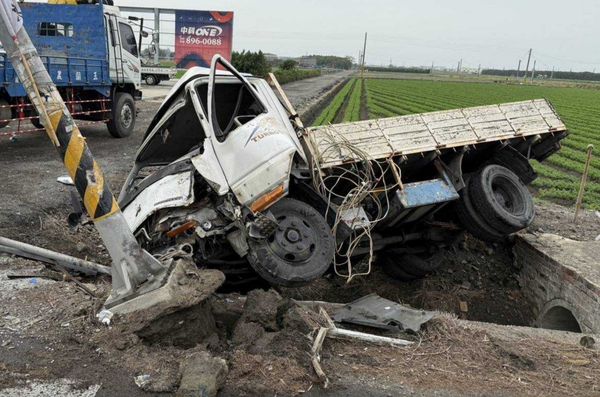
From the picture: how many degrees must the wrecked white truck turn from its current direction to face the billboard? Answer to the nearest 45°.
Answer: approximately 135° to its right

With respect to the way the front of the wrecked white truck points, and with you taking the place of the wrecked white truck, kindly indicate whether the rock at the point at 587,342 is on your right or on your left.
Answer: on your left

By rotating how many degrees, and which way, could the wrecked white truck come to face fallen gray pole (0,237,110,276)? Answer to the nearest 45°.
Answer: approximately 45° to its right

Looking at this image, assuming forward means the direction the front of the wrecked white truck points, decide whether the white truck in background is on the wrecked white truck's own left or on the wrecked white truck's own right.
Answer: on the wrecked white truck's own right

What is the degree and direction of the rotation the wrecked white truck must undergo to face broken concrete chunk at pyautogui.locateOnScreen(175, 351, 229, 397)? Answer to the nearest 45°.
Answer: approximately 45° to its left

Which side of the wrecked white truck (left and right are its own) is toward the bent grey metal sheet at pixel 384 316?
left

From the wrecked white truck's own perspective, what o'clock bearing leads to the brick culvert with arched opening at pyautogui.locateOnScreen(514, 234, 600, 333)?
The brick culvert with arched opening is roughly at 7 o'clock from the wrecked white truck.

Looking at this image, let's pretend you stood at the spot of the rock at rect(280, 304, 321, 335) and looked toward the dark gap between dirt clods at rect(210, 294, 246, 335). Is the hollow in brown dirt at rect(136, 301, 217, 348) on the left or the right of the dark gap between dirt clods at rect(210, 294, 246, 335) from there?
left

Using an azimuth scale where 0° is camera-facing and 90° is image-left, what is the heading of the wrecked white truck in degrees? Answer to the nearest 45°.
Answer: approximately 45°

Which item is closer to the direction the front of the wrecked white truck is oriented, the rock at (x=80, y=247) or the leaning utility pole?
the leaning utility pole

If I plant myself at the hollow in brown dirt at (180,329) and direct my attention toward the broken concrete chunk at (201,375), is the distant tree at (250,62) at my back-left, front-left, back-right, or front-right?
back-left
